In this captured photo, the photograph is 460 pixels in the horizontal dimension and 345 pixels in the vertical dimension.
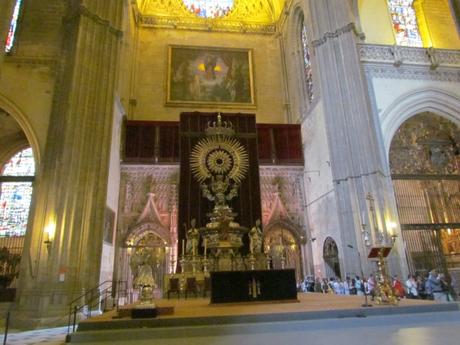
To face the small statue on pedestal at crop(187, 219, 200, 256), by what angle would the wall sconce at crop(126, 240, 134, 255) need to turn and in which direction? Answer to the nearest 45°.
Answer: approximately 45° to its left

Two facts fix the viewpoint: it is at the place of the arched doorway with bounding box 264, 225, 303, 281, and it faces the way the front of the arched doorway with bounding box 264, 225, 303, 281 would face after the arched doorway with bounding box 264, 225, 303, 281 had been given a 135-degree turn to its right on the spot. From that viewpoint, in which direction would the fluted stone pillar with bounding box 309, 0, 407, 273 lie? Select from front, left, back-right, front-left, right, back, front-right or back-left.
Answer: back

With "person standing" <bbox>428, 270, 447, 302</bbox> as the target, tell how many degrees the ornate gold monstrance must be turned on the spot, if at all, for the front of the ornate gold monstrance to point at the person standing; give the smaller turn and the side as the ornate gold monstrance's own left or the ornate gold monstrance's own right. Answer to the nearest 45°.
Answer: approximately 45° to the ornate gold monstrance's own left

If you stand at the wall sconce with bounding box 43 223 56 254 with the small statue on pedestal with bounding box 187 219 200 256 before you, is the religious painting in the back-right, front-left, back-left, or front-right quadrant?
front-left

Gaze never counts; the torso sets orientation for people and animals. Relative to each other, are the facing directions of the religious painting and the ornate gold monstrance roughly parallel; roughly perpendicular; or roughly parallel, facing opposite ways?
roughly parallel

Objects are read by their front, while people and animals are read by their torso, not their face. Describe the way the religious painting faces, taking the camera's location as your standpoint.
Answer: facing the viewer

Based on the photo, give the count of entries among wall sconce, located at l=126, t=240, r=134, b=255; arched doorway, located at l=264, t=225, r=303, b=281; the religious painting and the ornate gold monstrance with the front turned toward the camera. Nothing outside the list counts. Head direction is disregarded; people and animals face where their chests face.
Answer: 4

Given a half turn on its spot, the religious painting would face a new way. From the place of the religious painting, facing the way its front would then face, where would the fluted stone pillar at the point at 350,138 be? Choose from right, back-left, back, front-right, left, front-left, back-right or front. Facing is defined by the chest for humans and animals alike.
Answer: back-right

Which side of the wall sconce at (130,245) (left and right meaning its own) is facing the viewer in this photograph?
front

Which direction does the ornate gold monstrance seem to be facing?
toward the camera

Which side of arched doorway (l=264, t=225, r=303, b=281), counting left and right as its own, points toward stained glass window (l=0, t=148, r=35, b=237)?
right
